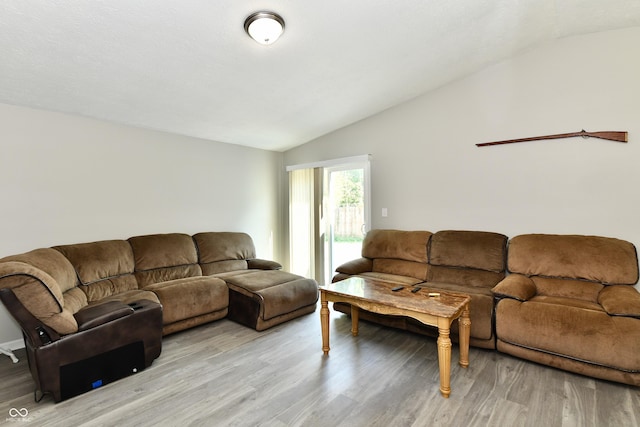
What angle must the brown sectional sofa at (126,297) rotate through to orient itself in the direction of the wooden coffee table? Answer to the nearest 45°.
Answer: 0° — it already faces it

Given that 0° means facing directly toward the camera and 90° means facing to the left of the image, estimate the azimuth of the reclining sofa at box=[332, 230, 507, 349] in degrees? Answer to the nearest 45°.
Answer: approximately 45°

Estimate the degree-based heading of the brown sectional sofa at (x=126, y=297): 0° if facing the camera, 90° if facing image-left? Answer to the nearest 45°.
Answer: approximately 315°

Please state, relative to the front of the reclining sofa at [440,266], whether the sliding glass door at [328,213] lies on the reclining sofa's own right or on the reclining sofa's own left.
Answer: on the reclining sofa's own right

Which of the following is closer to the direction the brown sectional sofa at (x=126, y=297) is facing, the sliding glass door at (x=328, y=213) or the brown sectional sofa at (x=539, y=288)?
the brown sectional sofa
